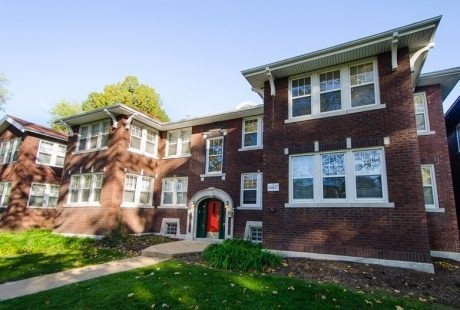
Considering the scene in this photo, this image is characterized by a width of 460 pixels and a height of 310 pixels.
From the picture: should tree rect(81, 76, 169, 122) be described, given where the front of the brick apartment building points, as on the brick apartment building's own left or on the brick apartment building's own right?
on the brick apartment building's own right

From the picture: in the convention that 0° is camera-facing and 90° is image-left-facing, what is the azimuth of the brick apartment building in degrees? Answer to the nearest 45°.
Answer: approximately 45°

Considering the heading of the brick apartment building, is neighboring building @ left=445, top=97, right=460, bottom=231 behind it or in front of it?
behind
